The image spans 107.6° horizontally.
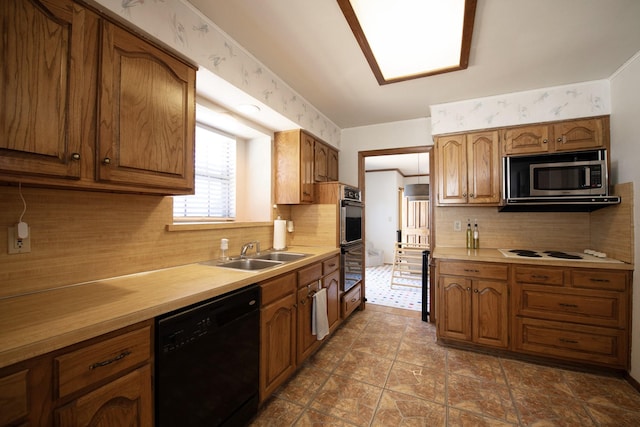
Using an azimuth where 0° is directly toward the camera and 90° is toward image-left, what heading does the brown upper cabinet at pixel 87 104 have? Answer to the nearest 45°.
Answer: approximately 315°

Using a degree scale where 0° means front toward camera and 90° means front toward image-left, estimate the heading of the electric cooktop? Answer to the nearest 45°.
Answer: approximately 0°

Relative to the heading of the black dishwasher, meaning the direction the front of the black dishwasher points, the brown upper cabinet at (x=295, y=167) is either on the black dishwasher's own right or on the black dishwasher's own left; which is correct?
on the black dishwasher's own left

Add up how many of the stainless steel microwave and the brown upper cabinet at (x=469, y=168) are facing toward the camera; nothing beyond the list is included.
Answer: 2

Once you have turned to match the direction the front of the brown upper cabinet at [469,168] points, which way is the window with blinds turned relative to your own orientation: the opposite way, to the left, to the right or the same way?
to the left

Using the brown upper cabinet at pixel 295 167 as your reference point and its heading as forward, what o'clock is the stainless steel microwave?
The stainless steel microwave is roughly at 11 o'clock from the brown upper cabinet.

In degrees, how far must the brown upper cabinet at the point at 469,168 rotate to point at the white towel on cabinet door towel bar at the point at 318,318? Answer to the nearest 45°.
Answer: approximately 45° to its right

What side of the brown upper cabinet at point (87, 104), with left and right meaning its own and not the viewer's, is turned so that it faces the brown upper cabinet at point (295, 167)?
left

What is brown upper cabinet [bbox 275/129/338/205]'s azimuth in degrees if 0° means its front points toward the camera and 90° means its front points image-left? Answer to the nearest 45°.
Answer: approximately 315°

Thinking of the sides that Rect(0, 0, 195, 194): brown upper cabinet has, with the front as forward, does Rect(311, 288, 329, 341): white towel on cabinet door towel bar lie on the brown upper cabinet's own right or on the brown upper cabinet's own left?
on the brown upper cabinet's own left

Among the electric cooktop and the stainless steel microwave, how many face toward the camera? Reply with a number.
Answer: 2

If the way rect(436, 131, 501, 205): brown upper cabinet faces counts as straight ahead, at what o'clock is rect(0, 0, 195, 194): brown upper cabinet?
rect(0, 0, 195, 194): brown upper cabinet is roughly at 1 o'clock from rect(436, 131, 501, 205): brown upper cabinet.
